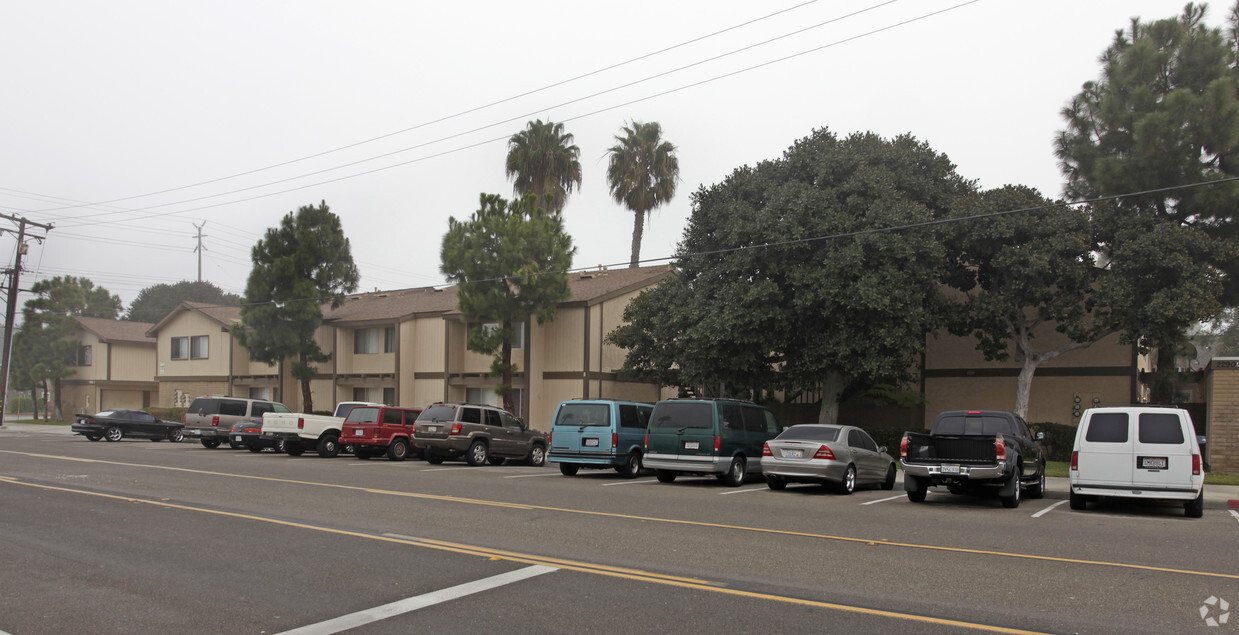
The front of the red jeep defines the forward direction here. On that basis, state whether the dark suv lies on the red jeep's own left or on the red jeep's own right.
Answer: on the red jeep's own right

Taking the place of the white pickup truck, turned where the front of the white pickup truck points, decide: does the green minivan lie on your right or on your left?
on your right

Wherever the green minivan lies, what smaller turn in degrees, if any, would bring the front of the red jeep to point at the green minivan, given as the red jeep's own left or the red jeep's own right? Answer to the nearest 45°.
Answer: approximately 90° to the red jeep's own right

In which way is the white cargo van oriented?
away from the camera

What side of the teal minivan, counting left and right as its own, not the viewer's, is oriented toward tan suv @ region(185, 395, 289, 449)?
left

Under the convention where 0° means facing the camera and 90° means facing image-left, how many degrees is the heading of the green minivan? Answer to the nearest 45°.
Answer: approximately 225°

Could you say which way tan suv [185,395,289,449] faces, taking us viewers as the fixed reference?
facing away from the viewer and to the right of the viewer

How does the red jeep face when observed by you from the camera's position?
facing away from the viewer and to the right of the viewer
